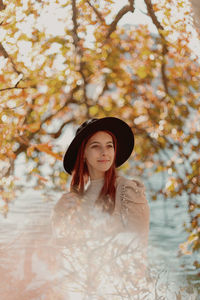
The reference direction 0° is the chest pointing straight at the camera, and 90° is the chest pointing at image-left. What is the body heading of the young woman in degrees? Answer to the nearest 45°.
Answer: approximately 0°
